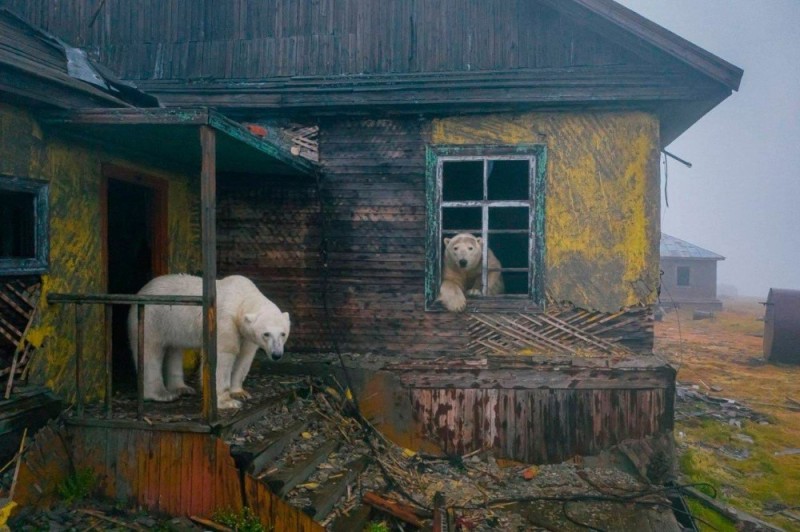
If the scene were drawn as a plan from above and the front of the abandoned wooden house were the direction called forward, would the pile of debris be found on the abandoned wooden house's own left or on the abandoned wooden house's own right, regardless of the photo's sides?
on the abandoned wooden house's own left

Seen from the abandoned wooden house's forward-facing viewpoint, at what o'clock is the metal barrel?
The metal barrel is roughly at 8 o'clock from the abandoned wooden house.

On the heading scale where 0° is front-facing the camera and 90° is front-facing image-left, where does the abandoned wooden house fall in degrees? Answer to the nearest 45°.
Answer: approximately 0°
